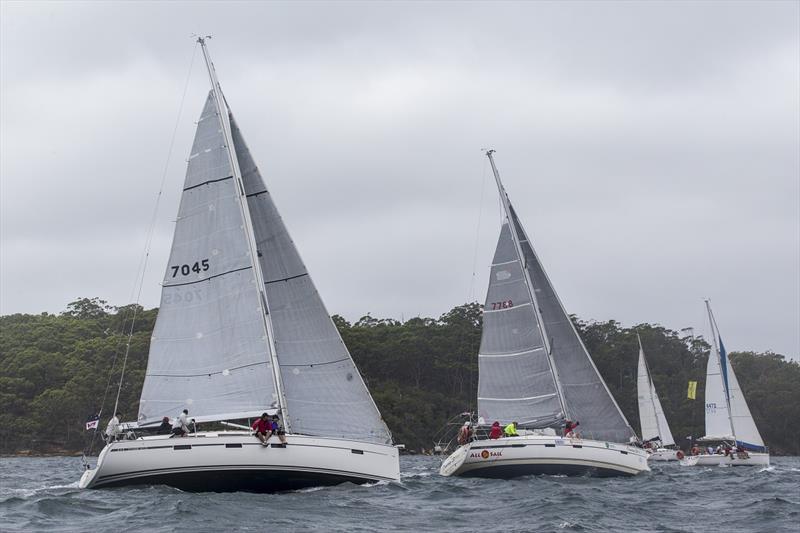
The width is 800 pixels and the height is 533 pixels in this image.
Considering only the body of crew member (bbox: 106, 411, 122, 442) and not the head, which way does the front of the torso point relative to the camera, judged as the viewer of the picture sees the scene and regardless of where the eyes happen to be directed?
to the viewer's right

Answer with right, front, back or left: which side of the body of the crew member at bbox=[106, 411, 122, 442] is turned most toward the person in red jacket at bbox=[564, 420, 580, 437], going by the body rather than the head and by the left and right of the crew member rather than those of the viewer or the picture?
front

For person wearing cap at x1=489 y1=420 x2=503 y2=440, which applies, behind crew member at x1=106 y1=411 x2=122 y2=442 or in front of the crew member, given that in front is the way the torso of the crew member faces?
in front
